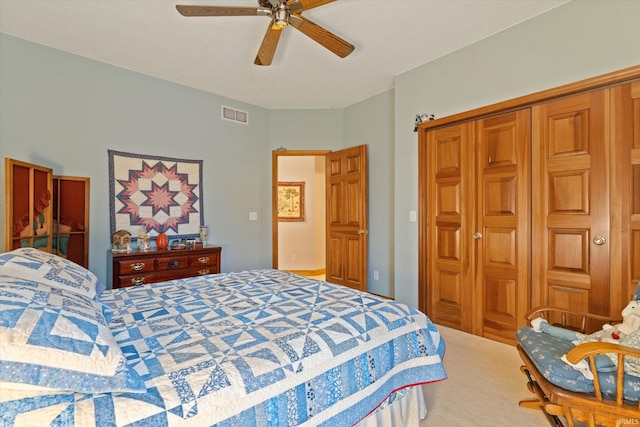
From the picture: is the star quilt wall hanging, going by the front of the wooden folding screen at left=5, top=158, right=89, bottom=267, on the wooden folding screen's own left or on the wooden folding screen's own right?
on the wooden folding screen's own left

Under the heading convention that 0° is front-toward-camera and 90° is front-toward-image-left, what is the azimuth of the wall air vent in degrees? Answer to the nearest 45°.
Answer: approximately 315°

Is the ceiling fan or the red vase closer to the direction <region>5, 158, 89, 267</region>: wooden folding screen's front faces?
the ceiling fan

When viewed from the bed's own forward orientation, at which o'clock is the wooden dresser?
The wooden dresser is roughly at 10 o'clock from the bed.

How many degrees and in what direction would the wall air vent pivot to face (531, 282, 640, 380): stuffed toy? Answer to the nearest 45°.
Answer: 0° — it already faces it

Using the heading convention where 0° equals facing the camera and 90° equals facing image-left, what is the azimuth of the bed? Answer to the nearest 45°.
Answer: approximately 225°
